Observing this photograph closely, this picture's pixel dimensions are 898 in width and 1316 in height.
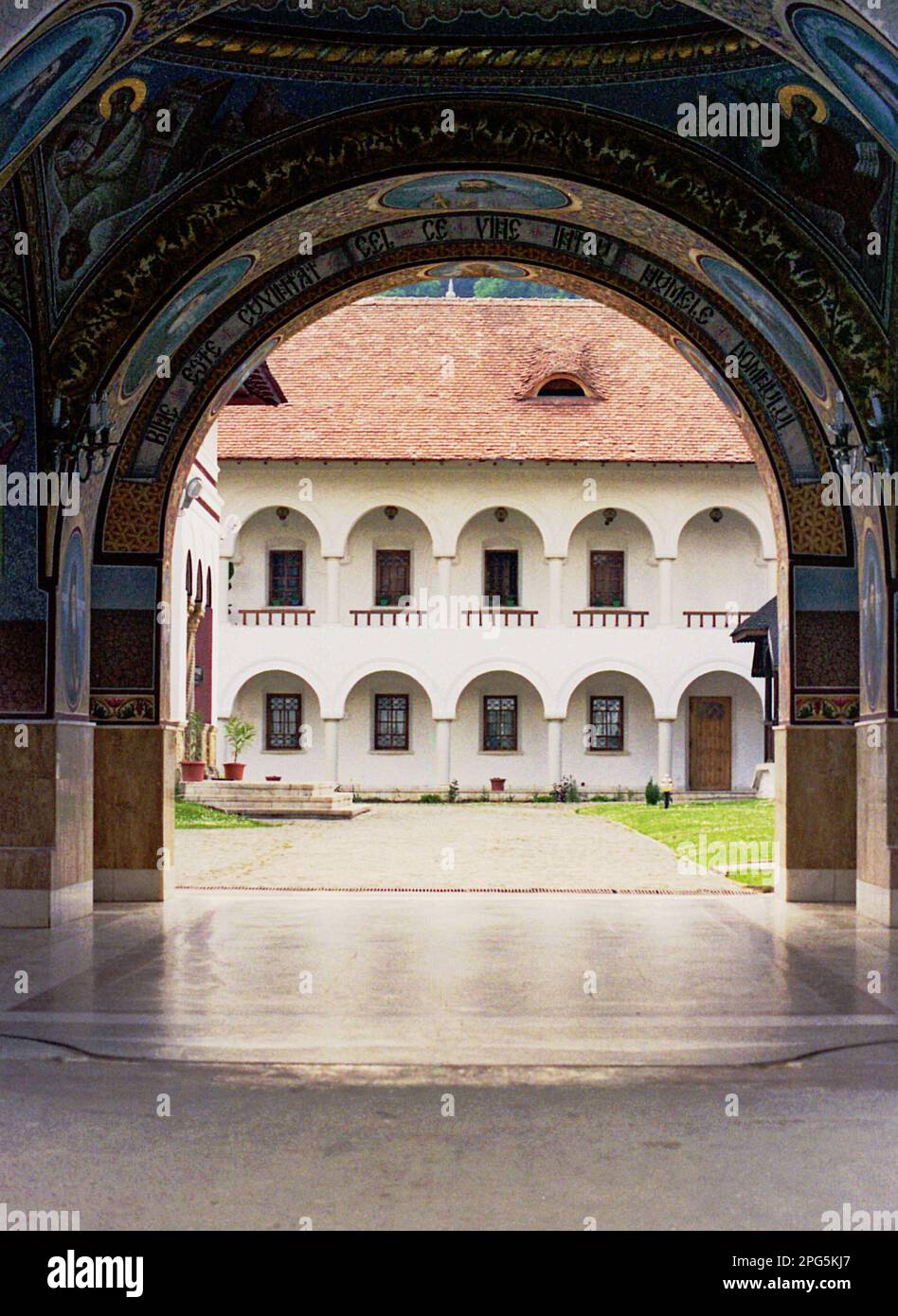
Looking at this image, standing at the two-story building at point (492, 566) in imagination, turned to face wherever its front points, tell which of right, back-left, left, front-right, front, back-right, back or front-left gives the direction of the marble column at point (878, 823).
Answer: front

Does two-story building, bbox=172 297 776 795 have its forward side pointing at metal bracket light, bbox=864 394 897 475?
yes

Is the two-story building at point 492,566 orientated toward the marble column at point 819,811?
yes

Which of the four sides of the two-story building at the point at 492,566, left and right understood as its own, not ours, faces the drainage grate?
front

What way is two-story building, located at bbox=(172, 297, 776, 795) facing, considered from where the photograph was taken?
facing the viewer

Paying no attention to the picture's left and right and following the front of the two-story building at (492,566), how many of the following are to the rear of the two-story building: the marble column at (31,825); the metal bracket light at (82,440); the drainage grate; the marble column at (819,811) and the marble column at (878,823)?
0

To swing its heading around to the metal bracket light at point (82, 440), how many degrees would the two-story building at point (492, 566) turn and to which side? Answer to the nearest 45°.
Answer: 0° — it already faces it

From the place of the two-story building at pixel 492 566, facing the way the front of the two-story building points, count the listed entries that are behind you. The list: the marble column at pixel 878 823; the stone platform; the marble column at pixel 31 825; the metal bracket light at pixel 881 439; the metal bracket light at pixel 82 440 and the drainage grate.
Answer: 0

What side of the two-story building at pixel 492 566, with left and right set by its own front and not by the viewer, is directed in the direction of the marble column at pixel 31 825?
front

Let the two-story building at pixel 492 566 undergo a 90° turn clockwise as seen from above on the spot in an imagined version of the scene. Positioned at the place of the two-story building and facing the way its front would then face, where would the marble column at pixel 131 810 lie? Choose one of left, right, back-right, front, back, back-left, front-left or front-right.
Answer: left

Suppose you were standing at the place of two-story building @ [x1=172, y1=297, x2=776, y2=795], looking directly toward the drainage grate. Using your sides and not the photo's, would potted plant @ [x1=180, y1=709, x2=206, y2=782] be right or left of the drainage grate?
right
